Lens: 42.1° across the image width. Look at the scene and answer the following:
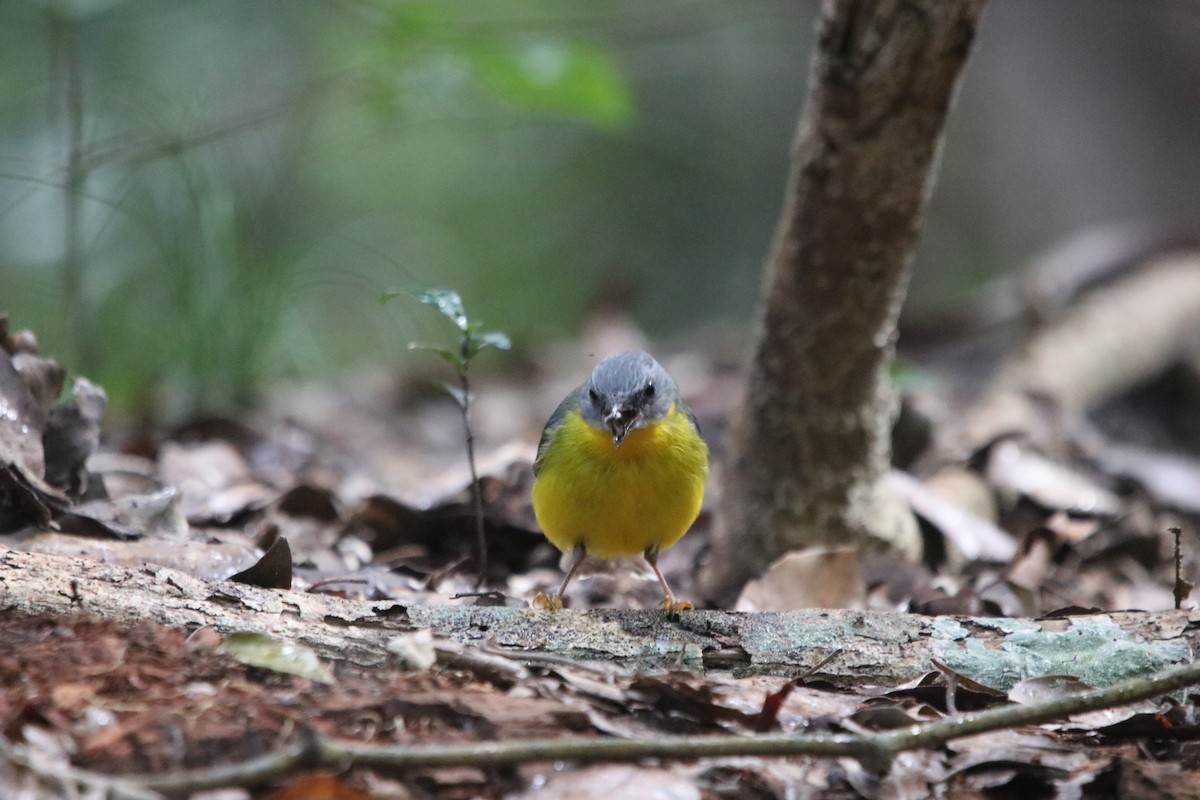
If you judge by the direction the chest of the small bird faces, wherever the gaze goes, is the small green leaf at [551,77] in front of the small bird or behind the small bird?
behind

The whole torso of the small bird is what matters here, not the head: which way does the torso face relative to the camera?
toward the camera

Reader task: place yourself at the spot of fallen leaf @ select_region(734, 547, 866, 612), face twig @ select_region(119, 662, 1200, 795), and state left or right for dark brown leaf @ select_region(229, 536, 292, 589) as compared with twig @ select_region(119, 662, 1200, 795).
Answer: right

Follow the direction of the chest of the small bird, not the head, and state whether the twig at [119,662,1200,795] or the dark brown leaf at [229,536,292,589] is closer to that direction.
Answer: the twig

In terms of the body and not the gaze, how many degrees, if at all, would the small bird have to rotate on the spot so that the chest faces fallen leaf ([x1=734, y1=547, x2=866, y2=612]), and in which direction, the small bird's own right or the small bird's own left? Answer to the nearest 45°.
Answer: approximately 90° to the small bird's own left

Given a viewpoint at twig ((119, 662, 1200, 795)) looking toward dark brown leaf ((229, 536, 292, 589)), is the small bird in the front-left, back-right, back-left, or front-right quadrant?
front-right

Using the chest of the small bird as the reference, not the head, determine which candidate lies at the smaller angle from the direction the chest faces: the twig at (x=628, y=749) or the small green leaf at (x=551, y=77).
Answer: the twig

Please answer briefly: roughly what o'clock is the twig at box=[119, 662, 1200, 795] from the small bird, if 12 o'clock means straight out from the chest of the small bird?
The twig is roughly at 12 o'clock from the small bird.

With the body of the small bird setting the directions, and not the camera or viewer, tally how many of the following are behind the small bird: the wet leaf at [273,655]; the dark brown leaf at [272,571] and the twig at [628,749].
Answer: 0

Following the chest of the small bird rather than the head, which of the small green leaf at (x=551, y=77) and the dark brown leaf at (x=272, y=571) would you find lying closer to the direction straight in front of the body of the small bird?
the dark brown leaf
